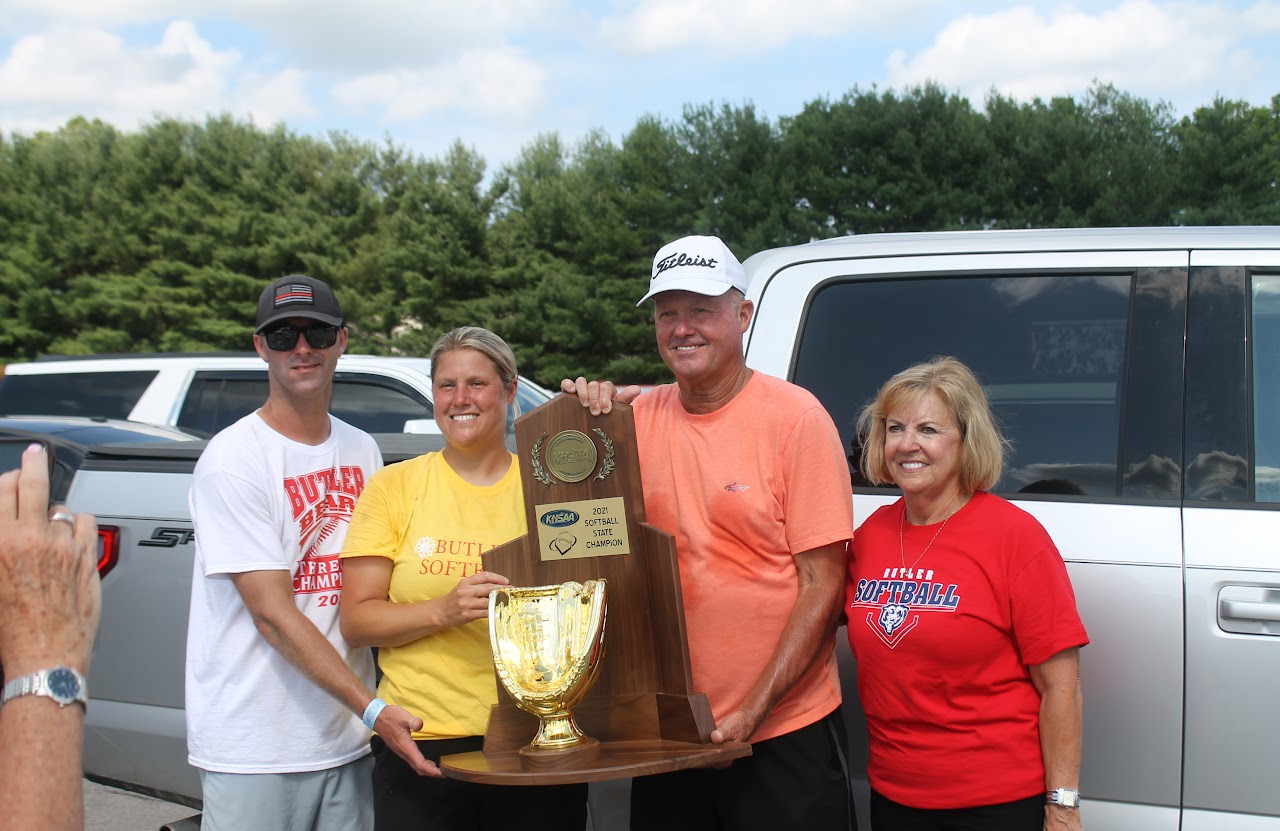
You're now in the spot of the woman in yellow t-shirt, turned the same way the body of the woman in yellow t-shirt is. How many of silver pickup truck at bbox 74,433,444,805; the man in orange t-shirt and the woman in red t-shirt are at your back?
1

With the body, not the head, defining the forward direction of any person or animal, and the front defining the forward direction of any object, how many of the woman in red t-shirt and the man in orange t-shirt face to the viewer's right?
0

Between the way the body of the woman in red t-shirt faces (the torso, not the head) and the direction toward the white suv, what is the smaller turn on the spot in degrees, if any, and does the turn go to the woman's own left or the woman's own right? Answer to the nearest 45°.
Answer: approximately 90° to the woman's own right

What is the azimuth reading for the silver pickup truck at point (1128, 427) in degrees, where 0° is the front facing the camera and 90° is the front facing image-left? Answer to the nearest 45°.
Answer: approximately 270°

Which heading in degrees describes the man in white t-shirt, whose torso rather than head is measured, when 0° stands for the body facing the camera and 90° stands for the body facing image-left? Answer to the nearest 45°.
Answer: approximately 315°

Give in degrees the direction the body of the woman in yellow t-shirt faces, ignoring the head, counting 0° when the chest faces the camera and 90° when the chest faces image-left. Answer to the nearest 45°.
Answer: approximately 315°

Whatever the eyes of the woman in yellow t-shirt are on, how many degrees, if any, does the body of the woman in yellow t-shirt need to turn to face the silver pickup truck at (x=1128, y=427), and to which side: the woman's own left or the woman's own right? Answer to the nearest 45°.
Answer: approximately 45° to the woman's own left

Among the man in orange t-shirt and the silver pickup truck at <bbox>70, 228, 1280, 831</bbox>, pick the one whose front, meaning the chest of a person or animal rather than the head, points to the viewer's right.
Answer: the silver pickup truck

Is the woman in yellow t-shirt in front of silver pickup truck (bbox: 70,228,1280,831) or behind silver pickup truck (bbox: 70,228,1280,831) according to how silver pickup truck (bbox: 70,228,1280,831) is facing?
behind

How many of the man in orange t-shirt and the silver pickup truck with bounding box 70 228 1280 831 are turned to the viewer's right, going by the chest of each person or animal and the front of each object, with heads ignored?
1
